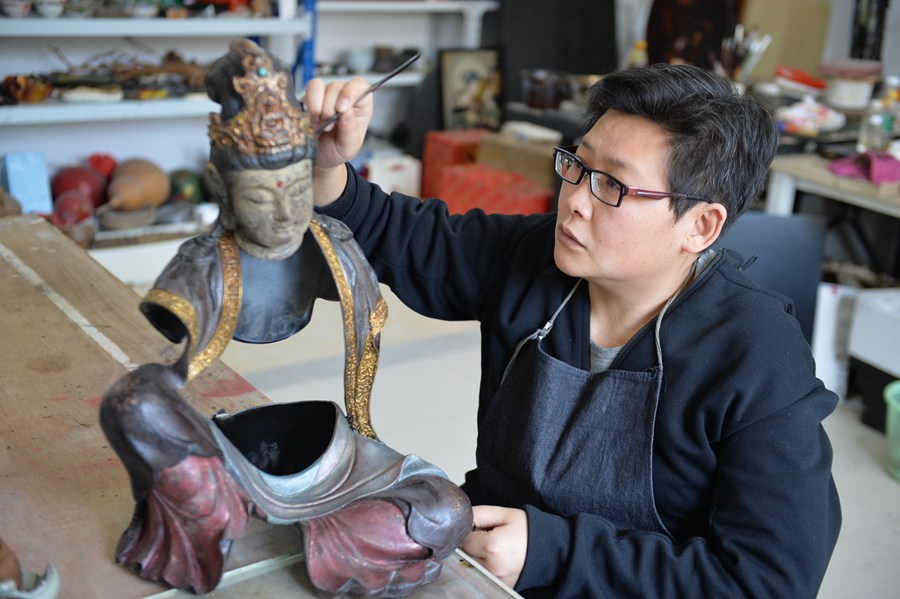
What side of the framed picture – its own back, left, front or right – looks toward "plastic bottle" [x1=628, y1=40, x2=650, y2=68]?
left

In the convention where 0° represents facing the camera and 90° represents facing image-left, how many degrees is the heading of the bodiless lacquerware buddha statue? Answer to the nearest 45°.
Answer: approximately 315°

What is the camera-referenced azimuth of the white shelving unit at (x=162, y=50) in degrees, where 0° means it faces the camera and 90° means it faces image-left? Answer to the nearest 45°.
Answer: approximately 0°

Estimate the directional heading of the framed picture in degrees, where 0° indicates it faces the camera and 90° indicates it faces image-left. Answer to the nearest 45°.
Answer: approximately 0°

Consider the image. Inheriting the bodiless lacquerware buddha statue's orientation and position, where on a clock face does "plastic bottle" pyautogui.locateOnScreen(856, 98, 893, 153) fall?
The plastic bottle is roughly at 7 o'clock from the bodiless lacquerware buddha statue.

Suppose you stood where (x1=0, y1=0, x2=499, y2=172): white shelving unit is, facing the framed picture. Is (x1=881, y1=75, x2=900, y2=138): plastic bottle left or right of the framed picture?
right

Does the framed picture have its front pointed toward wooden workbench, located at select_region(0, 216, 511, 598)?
yes

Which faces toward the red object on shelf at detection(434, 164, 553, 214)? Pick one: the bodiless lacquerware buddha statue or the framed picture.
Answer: the framed picture

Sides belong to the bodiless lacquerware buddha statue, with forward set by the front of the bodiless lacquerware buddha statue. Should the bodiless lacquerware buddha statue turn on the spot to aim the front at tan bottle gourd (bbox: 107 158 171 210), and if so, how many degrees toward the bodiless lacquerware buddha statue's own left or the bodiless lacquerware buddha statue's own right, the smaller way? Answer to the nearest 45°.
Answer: approximately 135° to the bodiless lacquerware buddha statue's own left

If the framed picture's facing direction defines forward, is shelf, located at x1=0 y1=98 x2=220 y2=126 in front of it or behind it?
in front

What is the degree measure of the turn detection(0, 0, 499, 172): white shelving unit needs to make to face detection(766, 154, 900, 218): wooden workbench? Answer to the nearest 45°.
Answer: approximately 45° to its left

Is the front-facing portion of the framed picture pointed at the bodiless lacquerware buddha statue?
yes

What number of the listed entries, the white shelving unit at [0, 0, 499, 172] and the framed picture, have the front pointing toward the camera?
2

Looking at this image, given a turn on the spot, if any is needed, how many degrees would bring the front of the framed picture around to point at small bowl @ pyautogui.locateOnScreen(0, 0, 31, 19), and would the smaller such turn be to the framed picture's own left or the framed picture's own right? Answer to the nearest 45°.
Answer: approximately 45° to the framed picture's own right
